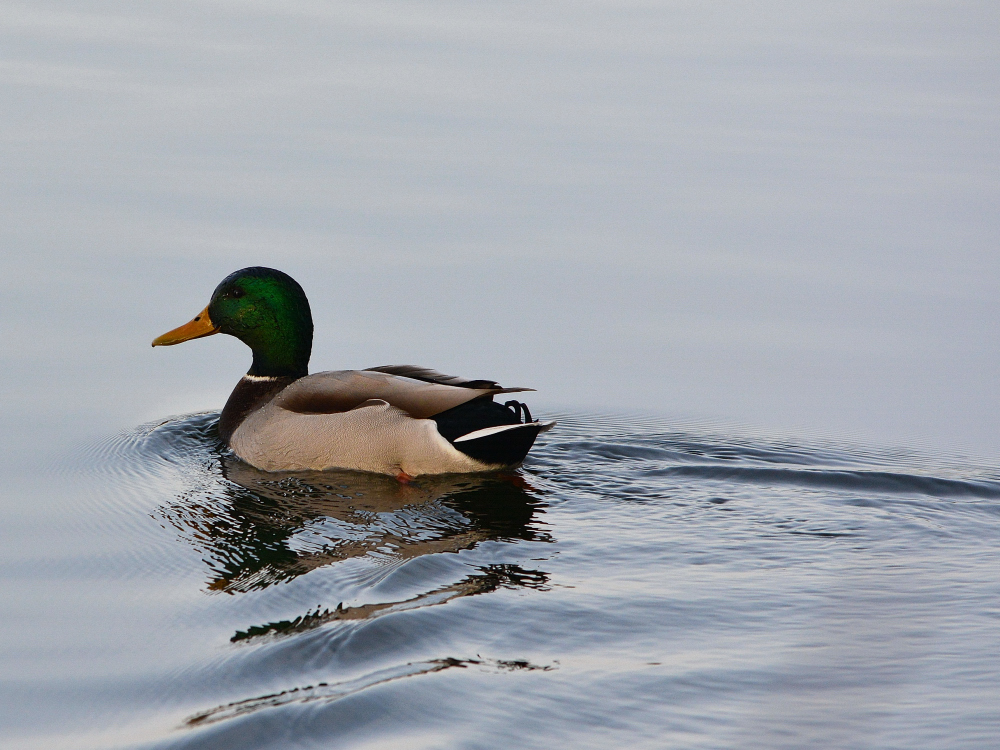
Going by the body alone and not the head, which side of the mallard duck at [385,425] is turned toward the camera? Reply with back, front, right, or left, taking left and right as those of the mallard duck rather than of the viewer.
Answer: left
